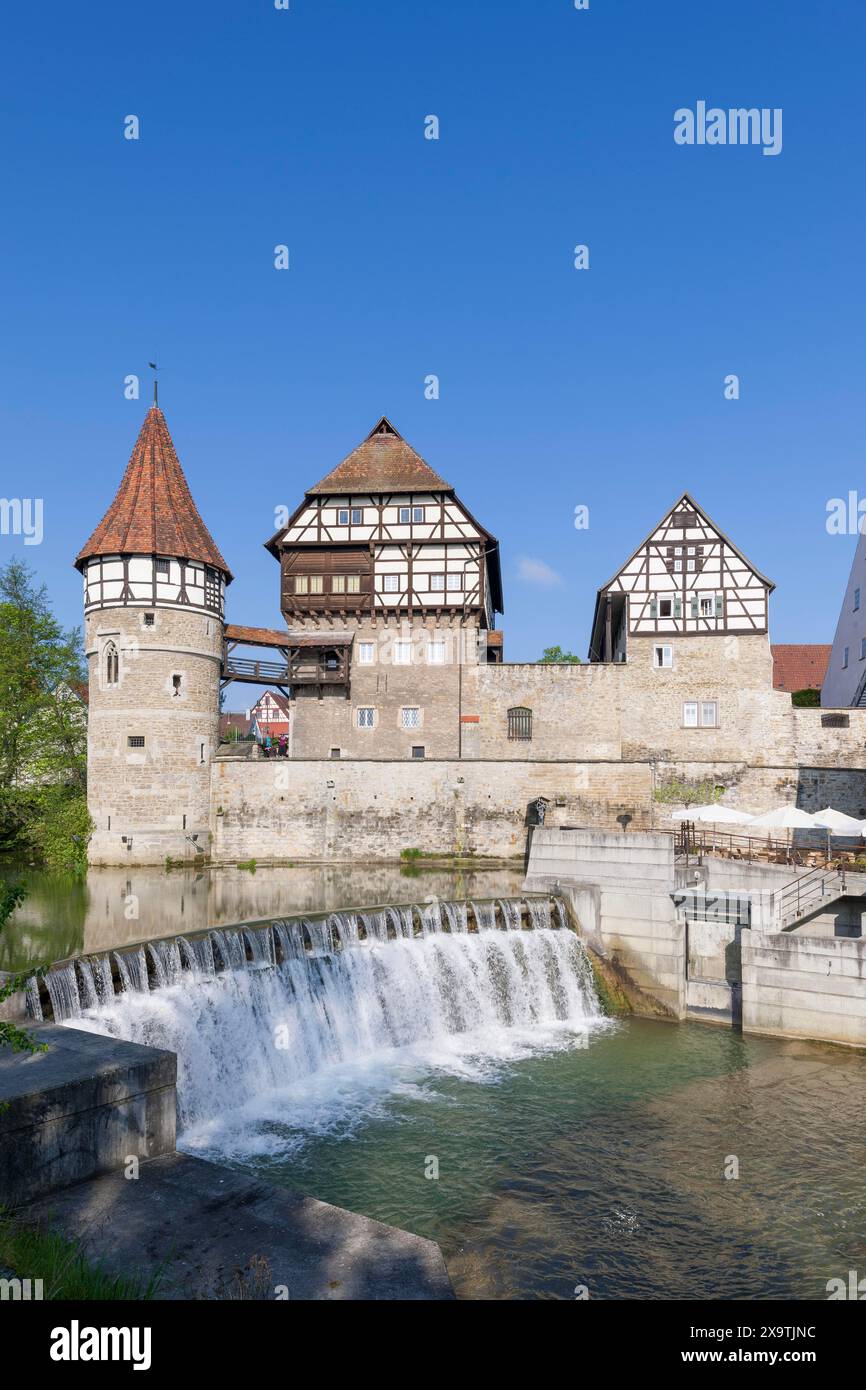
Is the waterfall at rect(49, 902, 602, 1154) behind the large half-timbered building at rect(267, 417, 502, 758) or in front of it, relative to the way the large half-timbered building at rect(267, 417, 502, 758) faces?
in front

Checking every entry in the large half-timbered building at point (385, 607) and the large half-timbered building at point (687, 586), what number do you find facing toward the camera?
2

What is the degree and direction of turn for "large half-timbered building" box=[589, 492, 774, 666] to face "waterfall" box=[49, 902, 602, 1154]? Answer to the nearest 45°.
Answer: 0° — it already faces it

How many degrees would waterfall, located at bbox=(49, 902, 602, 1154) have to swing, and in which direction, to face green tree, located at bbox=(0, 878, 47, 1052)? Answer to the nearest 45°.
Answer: approximately 45° to its right

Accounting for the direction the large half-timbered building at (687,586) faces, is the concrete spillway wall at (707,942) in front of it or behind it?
in front

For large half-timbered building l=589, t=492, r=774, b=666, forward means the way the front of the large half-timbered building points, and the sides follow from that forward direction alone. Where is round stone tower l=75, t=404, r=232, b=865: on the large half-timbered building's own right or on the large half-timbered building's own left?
on the large half-timbered building's own right

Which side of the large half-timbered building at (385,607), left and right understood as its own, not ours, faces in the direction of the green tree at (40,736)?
right
